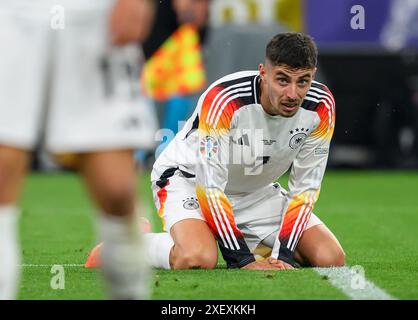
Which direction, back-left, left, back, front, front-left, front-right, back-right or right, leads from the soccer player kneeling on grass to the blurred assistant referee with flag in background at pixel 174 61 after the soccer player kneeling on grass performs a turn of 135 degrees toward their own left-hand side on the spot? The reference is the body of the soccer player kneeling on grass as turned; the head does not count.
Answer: front

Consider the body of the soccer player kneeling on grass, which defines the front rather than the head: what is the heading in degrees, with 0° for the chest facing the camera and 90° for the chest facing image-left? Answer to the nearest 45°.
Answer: approximately 315°
